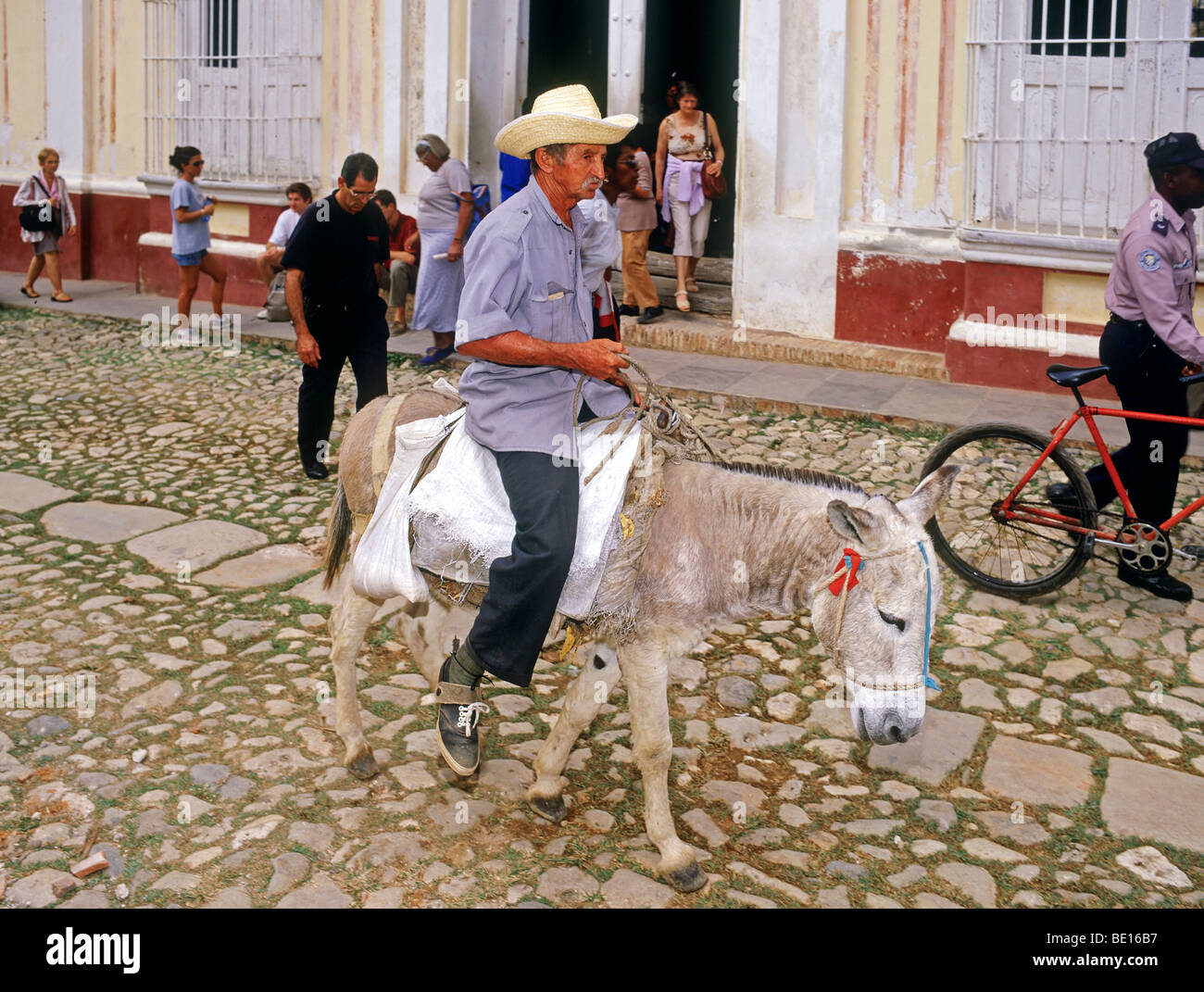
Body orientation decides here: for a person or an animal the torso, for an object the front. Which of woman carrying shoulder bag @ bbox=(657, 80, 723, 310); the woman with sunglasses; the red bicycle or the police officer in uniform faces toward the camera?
the woman carrying shoulder bag

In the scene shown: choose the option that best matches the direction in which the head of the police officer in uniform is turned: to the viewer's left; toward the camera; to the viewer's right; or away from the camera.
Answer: to the viewer's right

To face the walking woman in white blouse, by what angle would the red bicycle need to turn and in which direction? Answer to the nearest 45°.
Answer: approximately 135° to its left

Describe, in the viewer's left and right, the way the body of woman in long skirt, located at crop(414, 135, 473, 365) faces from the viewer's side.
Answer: facing to the left of the viewer

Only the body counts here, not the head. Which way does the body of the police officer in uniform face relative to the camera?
to the viewer's right

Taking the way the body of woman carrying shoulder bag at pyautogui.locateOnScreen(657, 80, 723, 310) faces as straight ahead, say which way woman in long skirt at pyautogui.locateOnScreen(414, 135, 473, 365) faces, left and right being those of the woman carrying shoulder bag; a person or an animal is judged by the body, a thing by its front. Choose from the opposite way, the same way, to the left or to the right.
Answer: to the right
